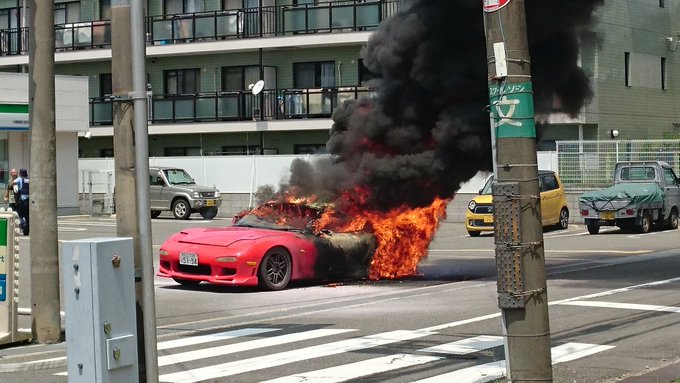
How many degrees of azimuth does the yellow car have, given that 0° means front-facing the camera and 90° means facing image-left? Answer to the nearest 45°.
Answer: approximately 45°

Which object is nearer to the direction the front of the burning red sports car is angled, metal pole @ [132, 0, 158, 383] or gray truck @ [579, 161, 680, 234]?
the metal pole

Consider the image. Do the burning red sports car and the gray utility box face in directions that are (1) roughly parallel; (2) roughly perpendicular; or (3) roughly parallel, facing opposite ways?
roughly perpendicular

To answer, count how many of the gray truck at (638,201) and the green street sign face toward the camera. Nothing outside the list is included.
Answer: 1

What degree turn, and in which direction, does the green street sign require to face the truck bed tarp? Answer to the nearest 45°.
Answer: approximately 180°

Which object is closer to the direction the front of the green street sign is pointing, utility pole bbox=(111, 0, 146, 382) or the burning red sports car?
the utility pole

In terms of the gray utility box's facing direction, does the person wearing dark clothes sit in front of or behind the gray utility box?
behind

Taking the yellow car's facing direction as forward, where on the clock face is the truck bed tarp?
The truck bed tarp is roughly at 8 o'clock from the yellow car.
